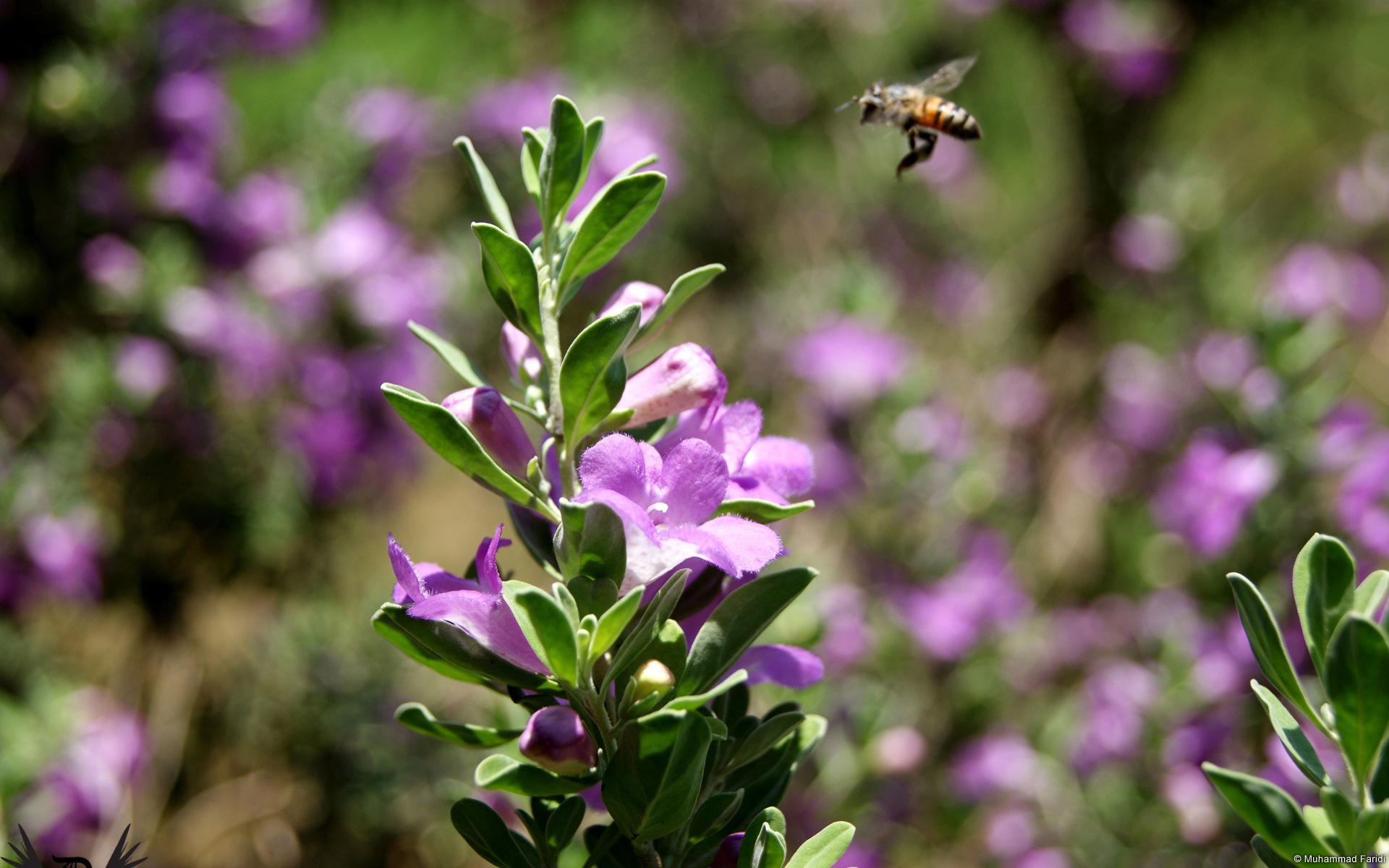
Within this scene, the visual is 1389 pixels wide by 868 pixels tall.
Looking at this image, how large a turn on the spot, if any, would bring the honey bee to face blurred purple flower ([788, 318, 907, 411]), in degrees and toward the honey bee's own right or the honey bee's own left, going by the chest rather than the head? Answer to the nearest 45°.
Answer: approximately 90° to the honey bee's own right

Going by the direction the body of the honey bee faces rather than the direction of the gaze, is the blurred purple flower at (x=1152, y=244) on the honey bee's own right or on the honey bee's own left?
on the honey bee's own right

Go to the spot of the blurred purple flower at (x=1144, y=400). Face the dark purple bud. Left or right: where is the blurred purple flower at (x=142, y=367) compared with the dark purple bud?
right

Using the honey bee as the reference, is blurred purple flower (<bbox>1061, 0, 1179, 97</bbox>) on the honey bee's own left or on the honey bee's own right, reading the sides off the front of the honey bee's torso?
on the honey bee's own right

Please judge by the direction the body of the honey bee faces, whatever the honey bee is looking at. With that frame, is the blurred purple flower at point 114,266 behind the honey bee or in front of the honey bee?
in front

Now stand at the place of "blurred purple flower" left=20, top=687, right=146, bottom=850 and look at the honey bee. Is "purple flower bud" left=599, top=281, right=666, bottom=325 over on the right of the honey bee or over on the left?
right

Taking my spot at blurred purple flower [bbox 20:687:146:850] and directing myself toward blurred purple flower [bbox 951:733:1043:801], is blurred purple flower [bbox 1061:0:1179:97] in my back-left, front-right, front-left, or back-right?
front-left

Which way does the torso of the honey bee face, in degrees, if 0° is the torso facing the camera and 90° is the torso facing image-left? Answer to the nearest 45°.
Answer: approximately 90°

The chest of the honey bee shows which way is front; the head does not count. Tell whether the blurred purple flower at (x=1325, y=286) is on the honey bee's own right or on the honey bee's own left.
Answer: on the honey bee's own right
